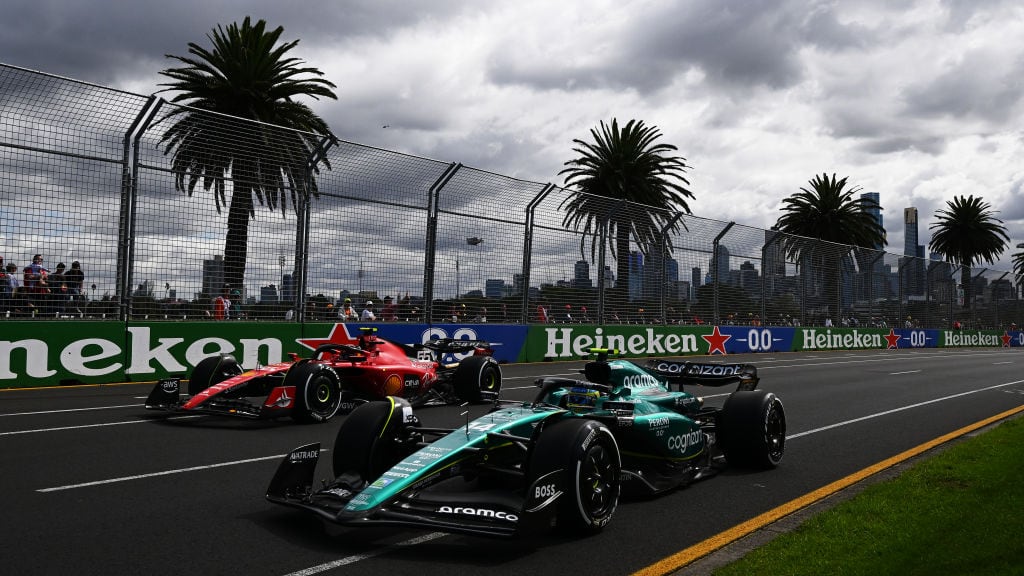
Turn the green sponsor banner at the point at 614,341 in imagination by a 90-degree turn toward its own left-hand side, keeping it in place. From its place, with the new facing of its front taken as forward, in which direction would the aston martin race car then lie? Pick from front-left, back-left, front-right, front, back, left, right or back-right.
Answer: right

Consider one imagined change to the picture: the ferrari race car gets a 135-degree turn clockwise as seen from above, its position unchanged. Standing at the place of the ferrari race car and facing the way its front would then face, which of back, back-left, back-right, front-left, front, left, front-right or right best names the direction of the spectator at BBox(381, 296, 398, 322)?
front

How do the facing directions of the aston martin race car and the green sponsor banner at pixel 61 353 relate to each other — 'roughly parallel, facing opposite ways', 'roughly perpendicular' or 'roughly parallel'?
roughly perpendicular

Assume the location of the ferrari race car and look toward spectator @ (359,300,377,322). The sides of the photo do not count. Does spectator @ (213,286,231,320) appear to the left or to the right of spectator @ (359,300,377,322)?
left

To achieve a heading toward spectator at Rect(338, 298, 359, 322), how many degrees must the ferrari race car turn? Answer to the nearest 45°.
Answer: approximately 135° to its right

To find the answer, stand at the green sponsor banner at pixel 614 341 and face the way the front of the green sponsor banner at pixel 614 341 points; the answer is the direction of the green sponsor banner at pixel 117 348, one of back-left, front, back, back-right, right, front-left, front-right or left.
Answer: front-right

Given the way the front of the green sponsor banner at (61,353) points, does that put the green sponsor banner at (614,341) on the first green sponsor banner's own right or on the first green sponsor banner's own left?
on the first green sponsor banner's own left

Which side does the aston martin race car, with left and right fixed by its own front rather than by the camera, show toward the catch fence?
right

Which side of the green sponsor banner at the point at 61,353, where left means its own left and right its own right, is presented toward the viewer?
front

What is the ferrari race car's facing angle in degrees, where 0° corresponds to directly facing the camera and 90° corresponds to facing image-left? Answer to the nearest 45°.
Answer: approximately 45°

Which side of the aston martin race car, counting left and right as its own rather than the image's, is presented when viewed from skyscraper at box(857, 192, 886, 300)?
back

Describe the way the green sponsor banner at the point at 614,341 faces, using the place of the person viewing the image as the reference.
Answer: facing the viewer

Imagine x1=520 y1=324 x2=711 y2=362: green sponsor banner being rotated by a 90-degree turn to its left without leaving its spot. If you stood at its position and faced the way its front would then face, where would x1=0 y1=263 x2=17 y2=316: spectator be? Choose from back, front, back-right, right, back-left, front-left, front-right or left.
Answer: back-right

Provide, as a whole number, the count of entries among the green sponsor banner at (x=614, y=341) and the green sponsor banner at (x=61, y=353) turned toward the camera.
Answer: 2

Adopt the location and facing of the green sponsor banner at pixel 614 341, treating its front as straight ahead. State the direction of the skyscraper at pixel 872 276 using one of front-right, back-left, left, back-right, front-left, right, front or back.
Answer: back-left
